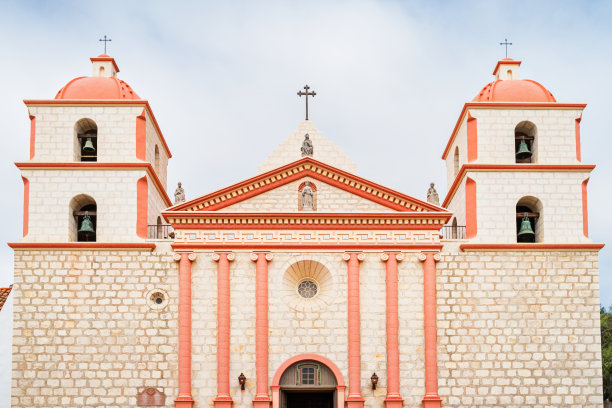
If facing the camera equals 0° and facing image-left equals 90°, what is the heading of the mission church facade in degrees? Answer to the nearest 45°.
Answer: approximately 0°
